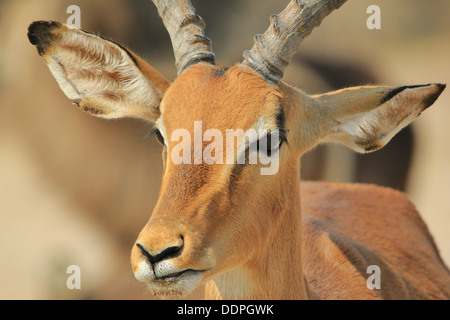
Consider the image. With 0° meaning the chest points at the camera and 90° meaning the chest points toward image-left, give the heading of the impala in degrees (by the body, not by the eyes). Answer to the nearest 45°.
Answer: approximately 45°
